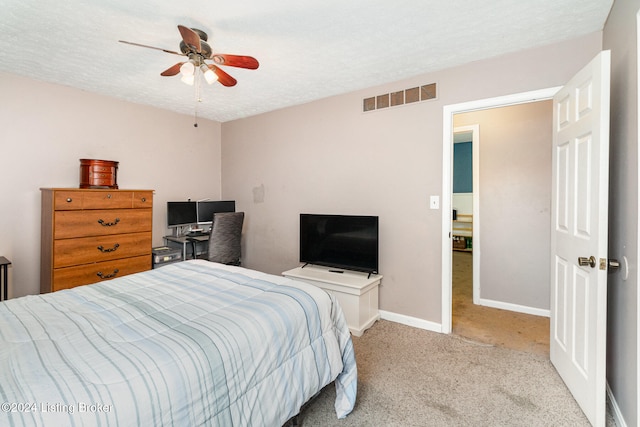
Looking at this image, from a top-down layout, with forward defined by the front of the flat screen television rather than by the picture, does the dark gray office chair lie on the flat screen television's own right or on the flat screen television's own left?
on the flat screen television's own right

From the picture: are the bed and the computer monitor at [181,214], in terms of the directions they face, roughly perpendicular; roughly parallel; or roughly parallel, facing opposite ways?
roughly perpendicular

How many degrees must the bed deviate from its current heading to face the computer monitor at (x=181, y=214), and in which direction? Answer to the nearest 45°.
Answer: approximately 45° to its left

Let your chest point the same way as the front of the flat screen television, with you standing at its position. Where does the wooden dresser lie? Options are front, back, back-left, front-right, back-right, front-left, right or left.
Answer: front-right

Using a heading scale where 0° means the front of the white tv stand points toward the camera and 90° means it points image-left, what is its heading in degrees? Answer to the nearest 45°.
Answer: approximately 45°

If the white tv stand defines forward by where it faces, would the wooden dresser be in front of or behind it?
in front

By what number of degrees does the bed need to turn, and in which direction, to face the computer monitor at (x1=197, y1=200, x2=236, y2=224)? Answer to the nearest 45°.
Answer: approximately 45° to its left

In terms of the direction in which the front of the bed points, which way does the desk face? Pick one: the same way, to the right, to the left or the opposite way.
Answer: to the right

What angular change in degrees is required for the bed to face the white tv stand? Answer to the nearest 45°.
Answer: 0° — it already faces it

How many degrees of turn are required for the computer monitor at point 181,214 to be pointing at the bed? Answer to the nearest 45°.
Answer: approximately 45° to its right
